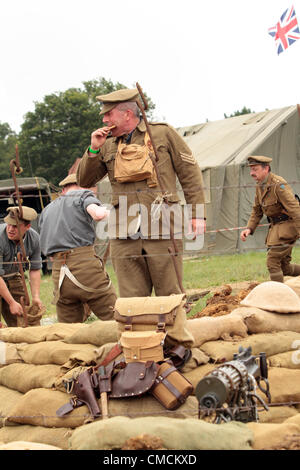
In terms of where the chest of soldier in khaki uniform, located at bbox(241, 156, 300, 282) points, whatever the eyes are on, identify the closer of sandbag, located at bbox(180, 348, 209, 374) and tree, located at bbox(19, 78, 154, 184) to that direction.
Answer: the sandbag

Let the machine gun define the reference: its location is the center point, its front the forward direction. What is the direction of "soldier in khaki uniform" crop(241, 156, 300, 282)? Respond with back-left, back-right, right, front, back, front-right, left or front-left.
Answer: back-right

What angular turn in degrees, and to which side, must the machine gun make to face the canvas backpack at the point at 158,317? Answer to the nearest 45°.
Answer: approximately 90° to its right

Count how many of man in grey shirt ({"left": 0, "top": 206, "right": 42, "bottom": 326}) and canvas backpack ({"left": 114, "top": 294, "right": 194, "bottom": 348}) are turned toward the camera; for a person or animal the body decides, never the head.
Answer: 2

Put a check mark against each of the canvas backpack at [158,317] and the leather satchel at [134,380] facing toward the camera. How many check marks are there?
2

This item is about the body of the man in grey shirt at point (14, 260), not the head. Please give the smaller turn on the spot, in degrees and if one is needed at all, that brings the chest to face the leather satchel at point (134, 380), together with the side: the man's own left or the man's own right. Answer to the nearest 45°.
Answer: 0° — they already face it

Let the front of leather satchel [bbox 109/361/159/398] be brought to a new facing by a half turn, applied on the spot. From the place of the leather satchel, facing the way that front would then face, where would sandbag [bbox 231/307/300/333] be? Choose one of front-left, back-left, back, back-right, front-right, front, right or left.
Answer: front-right

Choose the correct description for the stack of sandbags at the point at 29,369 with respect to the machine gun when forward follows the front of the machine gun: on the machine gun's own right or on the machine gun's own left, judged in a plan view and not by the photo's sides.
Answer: on the machine gun's own right

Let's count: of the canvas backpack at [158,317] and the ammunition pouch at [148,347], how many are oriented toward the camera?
2

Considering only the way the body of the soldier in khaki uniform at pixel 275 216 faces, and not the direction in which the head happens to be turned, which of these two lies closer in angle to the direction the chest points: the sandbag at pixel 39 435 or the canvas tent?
the sandbag
